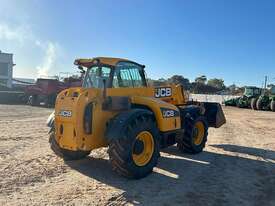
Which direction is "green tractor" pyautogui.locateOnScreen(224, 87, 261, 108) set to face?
to the viewer's left

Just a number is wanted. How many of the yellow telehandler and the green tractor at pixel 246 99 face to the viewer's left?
1

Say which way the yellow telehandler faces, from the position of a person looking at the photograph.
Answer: facing away from the viewer and to the right of the viewer

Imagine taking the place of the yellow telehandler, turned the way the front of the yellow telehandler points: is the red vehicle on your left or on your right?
on your left

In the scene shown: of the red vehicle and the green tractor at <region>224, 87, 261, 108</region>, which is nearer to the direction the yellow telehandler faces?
the green tractor

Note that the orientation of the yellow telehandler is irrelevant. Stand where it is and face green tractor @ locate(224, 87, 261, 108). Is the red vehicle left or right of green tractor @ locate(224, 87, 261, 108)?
left

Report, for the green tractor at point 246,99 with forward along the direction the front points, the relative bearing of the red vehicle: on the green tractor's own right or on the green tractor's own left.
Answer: on the green tractor's own left

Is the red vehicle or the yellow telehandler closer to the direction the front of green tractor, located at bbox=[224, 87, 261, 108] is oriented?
the red vehicle

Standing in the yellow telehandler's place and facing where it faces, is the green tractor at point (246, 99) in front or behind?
in front
